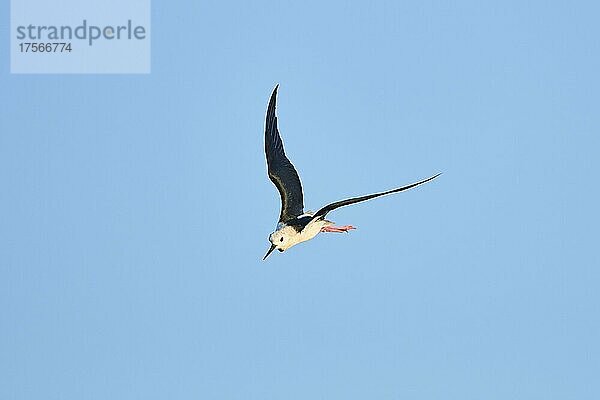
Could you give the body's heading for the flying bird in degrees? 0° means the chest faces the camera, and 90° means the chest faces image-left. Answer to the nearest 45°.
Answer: approximately 45°
